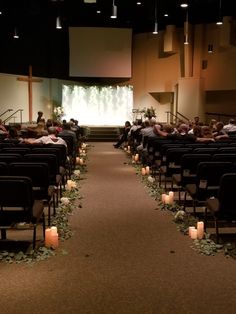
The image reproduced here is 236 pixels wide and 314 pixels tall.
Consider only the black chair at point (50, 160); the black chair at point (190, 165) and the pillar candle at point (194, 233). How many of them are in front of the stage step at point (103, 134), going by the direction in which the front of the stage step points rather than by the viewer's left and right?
3

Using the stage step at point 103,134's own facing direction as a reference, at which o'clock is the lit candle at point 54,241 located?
The lit candle is roughly at 12 o'clock from the stage step.

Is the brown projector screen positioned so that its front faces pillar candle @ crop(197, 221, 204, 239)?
yes

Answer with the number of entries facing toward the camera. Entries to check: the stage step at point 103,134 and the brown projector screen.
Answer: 2

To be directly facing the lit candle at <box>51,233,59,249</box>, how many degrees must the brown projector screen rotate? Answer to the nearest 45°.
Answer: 0° — it already faces it

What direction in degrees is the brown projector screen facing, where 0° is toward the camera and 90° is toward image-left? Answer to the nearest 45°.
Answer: approximately 0°
